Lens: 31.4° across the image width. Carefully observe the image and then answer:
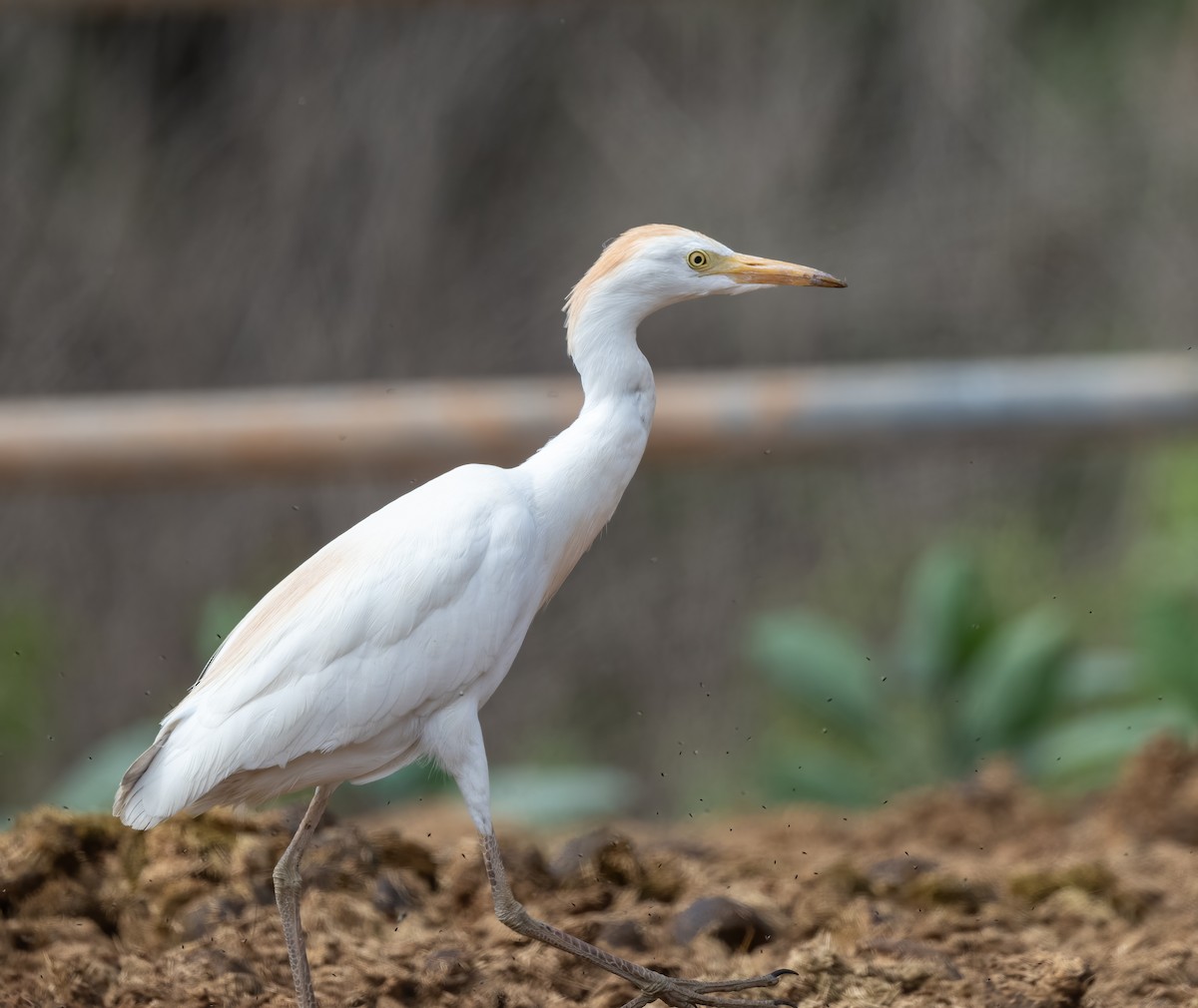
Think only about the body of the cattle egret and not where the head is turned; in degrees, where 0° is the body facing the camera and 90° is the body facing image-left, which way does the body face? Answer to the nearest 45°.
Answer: approximately 270°

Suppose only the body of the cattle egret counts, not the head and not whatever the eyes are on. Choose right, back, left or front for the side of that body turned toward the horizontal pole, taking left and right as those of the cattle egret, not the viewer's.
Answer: left
